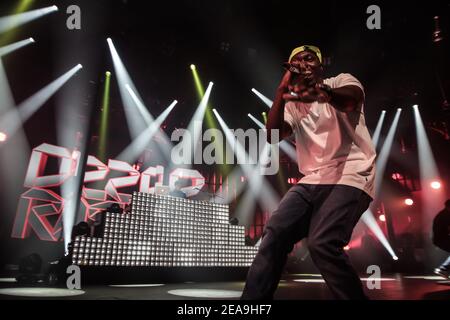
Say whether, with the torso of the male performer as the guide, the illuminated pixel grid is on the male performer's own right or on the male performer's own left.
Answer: on the male performer's own right
